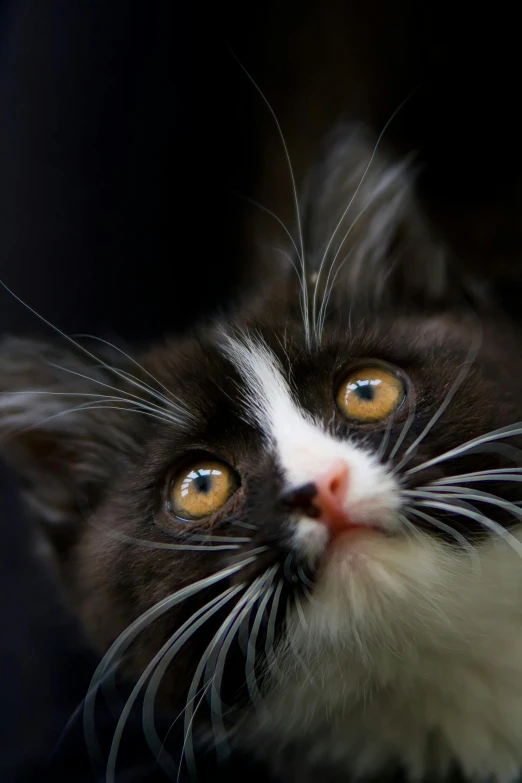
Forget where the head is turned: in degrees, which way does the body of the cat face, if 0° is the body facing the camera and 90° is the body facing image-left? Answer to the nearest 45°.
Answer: approximately 0°
